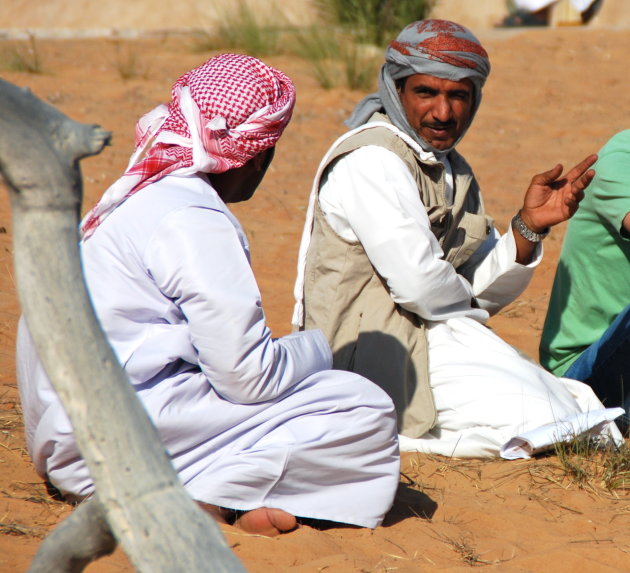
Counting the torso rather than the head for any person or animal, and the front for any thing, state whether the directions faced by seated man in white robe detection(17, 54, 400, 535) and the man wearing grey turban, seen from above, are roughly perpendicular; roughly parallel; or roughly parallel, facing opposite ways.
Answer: roughly perpendicular

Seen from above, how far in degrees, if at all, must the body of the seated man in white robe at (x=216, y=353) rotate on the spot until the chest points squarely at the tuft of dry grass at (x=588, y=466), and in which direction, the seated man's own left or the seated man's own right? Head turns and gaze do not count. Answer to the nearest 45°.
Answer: approximately 45° to the seated man's own right

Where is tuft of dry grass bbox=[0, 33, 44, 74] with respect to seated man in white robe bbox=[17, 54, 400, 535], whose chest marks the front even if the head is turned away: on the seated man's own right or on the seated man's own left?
on the seated man's own left

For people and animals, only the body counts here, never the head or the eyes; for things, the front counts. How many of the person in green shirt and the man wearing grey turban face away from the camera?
0

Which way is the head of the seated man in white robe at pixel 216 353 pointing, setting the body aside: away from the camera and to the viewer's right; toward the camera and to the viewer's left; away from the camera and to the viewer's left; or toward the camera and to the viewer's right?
away from the camera and to the viewer's right

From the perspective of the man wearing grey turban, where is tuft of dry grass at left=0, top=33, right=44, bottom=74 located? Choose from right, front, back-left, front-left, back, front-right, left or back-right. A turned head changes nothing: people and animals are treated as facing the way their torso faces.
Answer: back

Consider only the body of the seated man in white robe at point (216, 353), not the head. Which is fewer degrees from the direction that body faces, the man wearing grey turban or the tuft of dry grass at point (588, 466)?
the man wearing grey turban

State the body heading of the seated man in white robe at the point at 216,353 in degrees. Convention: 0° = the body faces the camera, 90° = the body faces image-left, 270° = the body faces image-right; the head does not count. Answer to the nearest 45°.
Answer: approximately 225°

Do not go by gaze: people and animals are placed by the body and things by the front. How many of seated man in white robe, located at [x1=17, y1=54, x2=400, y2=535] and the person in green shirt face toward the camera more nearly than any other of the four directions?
0
